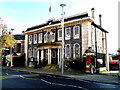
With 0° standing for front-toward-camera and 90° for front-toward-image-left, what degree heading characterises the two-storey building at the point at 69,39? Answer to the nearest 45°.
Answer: approximately 45°

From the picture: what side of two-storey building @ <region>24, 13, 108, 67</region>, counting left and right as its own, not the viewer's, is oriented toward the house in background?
right
